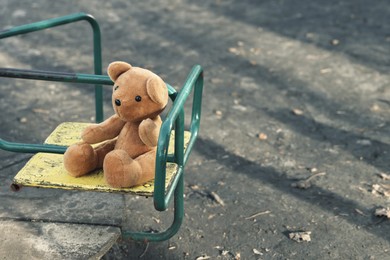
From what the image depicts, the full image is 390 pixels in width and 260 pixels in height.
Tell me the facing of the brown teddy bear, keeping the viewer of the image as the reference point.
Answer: facing the viewer and to the left of the viewer

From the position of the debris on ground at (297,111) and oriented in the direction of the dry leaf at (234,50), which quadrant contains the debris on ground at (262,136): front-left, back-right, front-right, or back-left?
back-left

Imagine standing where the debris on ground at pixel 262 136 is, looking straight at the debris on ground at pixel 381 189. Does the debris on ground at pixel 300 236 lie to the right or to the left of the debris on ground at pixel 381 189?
right

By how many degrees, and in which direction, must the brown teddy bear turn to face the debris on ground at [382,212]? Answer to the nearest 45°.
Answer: approximately 135° to its left
